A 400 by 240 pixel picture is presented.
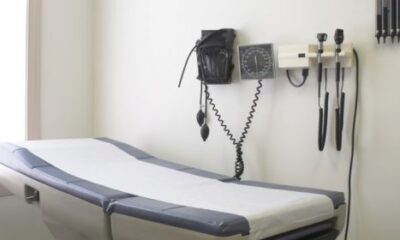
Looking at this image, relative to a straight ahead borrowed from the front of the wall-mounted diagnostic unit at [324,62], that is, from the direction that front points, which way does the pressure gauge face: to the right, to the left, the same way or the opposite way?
the same way

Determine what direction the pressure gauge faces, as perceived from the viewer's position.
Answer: facing the viewer

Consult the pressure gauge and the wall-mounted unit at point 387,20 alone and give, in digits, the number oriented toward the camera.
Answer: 2

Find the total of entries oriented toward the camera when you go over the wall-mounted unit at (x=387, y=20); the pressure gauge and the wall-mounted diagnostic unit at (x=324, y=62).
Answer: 3

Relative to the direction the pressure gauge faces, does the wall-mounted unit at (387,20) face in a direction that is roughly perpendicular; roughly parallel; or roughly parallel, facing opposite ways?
roughly parallel

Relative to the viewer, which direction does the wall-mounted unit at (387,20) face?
toward the camera
